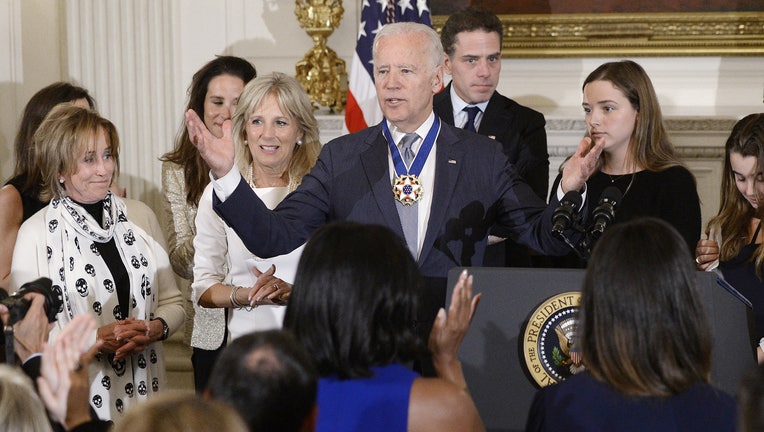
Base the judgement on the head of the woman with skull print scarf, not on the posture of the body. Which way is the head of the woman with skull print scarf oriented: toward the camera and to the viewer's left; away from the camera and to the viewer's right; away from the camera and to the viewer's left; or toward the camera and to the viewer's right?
toward the camera and to the viewer's right

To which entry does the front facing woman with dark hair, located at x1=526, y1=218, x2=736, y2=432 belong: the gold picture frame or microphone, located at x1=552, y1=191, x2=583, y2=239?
the gold picture frame

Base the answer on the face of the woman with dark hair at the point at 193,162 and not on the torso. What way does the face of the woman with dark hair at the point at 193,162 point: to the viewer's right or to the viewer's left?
to the viewer's right

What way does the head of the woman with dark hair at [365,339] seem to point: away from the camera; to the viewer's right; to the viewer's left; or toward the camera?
away from the camera

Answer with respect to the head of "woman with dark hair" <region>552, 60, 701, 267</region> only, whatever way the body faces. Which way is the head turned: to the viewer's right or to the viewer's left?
to the viewer's left

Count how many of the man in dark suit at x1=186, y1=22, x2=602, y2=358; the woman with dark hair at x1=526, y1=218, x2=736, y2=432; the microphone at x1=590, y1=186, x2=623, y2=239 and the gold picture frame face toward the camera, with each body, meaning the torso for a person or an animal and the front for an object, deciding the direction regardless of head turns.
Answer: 2

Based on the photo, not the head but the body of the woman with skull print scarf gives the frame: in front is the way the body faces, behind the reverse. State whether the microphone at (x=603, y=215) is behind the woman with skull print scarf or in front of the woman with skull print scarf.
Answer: in front

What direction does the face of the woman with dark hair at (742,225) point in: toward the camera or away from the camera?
toward the camera

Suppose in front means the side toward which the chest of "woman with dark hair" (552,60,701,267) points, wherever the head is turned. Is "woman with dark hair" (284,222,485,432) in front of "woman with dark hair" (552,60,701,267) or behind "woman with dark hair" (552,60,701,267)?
in front

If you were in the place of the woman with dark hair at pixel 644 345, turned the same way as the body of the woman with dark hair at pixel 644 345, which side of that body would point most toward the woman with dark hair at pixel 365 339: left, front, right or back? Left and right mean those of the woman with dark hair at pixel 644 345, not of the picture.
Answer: left

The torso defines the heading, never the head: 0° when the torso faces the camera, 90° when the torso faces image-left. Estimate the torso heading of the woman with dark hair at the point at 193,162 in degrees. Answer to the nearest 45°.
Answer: approximately 315°

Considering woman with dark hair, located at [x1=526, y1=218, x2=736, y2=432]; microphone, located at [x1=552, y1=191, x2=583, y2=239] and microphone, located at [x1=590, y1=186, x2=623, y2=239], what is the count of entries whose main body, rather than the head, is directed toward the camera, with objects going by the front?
0

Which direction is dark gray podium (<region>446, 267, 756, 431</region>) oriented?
toward the camera

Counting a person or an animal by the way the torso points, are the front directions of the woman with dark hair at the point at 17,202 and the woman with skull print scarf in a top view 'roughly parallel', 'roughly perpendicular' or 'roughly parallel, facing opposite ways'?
roughly parallel

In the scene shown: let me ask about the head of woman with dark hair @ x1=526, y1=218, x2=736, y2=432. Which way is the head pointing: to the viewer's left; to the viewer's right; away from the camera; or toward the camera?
away from the camera

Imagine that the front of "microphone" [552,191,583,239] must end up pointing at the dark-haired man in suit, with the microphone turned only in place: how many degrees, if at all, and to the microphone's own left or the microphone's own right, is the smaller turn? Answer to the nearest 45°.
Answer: approximately 45° to the microphone's own left

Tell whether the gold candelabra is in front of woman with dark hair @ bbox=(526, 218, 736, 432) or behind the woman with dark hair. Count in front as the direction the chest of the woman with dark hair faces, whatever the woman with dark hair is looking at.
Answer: in front
